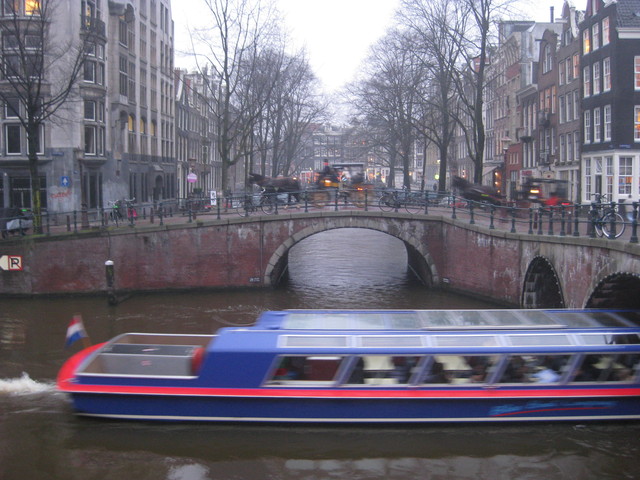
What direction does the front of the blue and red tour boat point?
to the viewer's right

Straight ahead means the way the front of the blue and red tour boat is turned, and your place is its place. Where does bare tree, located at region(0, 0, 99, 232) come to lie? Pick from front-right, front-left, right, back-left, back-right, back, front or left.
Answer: back-left

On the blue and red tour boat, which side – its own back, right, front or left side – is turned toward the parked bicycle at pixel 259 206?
left

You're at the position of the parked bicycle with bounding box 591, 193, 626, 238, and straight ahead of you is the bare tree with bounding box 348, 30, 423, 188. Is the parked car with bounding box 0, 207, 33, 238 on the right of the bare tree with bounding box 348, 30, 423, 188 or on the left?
left

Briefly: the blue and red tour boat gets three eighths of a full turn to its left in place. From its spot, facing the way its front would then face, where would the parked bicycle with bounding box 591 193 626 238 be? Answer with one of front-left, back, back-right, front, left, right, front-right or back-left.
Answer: right

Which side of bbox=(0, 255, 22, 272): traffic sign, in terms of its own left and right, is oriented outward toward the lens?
front

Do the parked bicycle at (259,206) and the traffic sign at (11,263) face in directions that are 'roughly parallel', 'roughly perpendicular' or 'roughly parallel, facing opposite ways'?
roughly perpendicular

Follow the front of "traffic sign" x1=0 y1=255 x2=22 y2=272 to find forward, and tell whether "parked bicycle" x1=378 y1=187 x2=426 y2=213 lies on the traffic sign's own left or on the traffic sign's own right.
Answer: on the traffic sign's own left

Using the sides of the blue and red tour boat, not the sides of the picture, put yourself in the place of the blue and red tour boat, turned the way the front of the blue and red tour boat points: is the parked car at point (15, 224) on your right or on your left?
on your left
